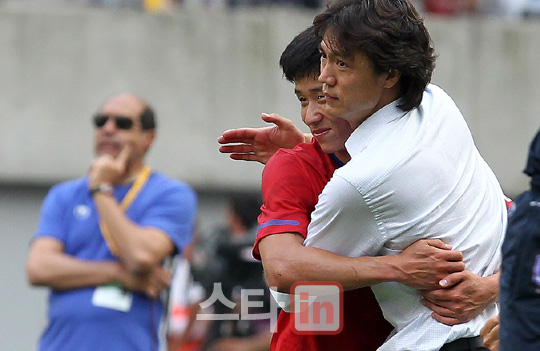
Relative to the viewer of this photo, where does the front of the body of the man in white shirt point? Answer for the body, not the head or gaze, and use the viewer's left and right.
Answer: facing away from the viewer and to the left of the viewer

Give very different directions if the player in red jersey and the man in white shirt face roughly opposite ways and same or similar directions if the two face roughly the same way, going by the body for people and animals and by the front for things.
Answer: very different directions

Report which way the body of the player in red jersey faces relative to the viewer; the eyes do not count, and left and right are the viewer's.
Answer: facing the viewer and to the right of the viewer
